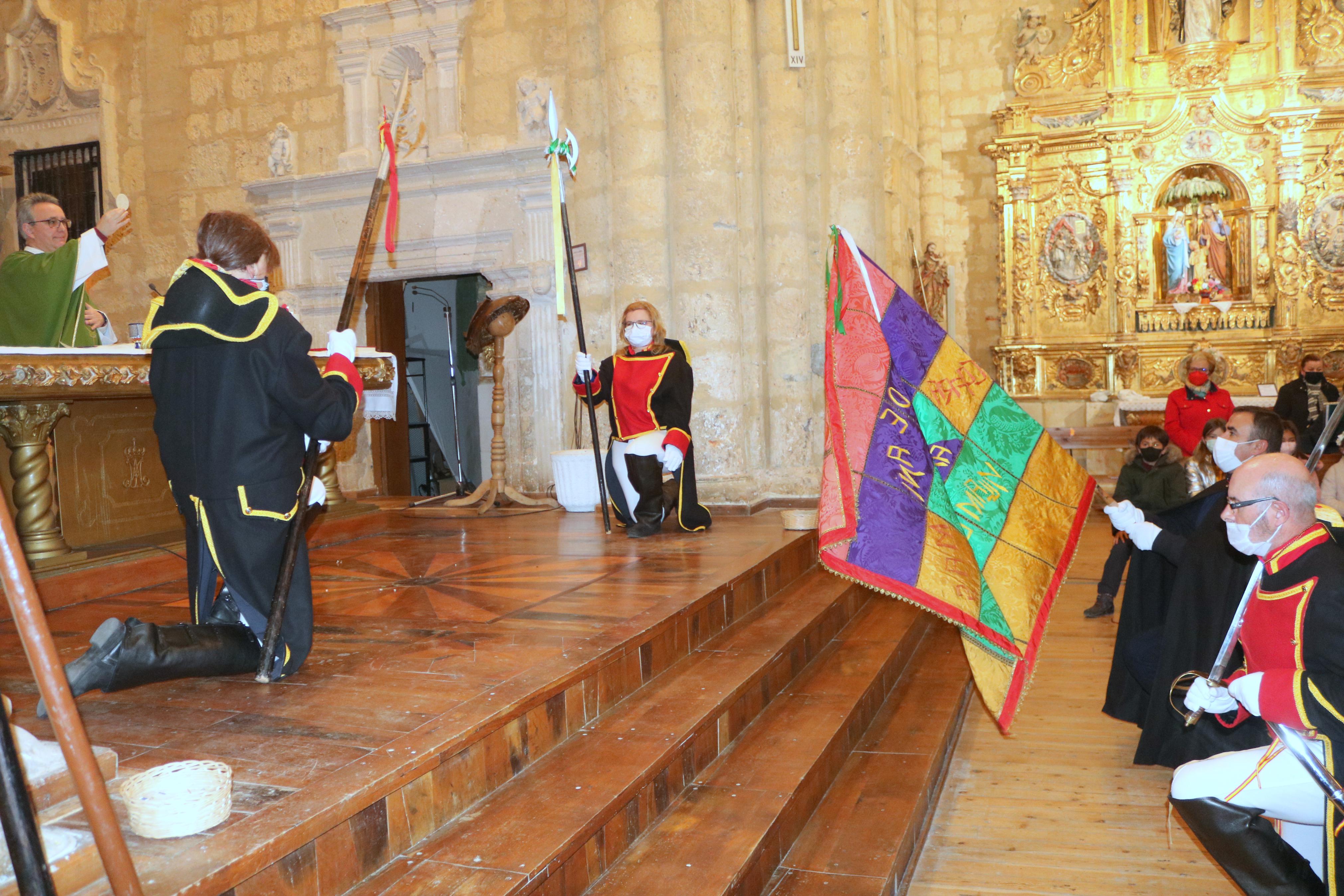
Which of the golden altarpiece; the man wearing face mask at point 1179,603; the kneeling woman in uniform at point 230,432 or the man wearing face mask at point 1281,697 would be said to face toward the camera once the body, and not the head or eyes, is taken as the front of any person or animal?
the golden altarpiece

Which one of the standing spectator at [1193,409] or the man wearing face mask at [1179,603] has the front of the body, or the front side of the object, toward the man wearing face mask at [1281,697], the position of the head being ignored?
the standing spectator

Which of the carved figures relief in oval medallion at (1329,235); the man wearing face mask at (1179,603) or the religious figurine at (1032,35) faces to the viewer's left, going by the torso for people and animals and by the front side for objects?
the man wearing face mask

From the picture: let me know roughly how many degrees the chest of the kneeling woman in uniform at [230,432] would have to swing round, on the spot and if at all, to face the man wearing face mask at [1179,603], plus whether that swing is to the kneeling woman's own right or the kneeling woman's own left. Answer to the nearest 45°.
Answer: approximately 45° to the kneeling woman's own right

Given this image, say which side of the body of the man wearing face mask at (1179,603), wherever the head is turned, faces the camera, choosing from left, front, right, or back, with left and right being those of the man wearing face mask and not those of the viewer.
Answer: left

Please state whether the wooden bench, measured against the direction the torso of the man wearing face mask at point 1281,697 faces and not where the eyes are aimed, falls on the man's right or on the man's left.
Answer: on the man's right

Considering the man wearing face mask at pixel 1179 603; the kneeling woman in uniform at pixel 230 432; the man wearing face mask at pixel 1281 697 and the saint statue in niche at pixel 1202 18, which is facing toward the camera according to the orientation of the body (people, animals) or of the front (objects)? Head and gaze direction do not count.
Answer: the saint statue in niche

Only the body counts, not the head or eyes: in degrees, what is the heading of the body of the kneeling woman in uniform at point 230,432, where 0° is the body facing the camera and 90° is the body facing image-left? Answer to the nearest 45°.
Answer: approximately 225°

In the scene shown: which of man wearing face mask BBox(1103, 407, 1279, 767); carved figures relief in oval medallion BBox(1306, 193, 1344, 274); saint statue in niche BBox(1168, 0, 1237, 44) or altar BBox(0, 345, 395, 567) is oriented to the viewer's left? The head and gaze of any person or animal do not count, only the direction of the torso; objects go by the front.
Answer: the man wearing face mask
